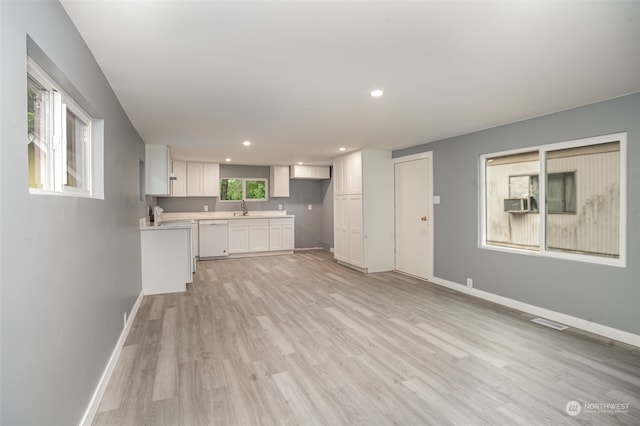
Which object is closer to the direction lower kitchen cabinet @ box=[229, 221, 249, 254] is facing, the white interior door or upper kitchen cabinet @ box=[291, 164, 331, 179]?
the white interior door

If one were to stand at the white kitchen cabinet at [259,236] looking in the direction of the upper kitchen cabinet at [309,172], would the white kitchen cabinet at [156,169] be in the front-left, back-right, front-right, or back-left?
back-right

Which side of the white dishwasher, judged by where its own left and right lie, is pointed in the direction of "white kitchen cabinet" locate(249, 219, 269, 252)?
left

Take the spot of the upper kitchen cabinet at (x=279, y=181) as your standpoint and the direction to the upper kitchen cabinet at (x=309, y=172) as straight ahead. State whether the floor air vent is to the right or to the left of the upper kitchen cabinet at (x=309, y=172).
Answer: right

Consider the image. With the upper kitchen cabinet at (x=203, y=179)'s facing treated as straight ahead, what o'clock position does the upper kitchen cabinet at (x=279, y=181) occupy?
the upper kitchen cabinet at (x=279, y=181) is roughly at 9 o'clock from the upper kitchen cabinet at (x=203, y=179).
